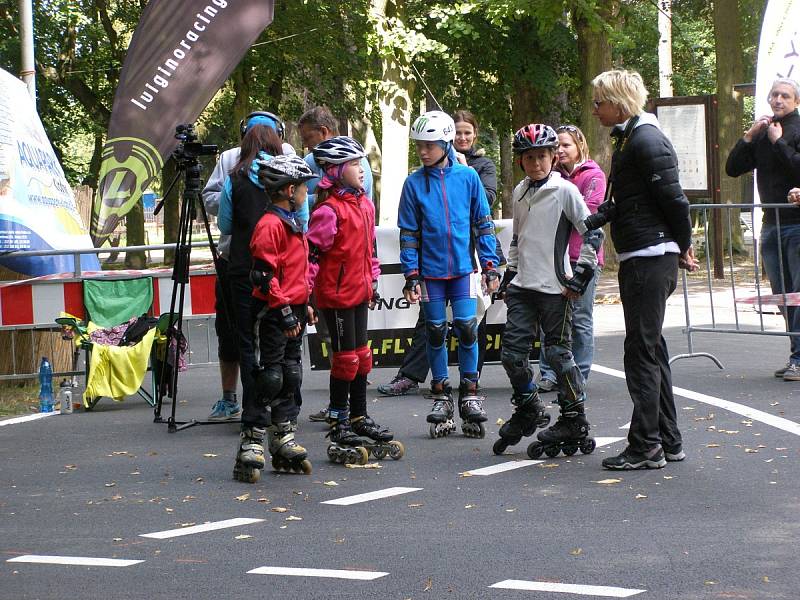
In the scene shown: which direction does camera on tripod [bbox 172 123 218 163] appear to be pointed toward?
to the viewer's right

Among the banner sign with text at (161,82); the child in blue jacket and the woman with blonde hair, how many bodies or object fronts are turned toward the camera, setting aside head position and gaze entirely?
2

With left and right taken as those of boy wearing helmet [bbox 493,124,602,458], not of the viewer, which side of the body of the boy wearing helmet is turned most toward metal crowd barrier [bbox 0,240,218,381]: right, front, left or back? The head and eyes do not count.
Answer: right

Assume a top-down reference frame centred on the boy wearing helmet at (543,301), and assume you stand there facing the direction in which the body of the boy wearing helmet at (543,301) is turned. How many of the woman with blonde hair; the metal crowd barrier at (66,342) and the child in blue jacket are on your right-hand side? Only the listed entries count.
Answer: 2

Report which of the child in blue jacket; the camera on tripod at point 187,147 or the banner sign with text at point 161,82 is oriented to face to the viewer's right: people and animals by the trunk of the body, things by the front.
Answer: the camera on tripod

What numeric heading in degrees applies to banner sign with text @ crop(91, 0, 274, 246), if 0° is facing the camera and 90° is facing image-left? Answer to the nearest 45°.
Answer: approximately 0°

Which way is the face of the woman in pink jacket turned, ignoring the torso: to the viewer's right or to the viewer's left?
to the viewer's left

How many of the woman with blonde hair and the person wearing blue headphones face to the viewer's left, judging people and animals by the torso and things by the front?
1

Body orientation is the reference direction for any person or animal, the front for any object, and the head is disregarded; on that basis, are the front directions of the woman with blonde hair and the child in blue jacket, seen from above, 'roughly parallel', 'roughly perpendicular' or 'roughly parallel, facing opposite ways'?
roughly perpendicular

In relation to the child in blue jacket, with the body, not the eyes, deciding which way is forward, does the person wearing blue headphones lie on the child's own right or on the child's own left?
on the child's own right

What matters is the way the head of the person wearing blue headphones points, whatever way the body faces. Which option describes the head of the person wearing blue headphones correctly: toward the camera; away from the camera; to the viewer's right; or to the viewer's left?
away from the camera

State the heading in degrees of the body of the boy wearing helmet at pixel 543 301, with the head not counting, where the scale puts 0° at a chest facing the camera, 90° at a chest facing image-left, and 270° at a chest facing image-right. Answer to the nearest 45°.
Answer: approximately 45°
